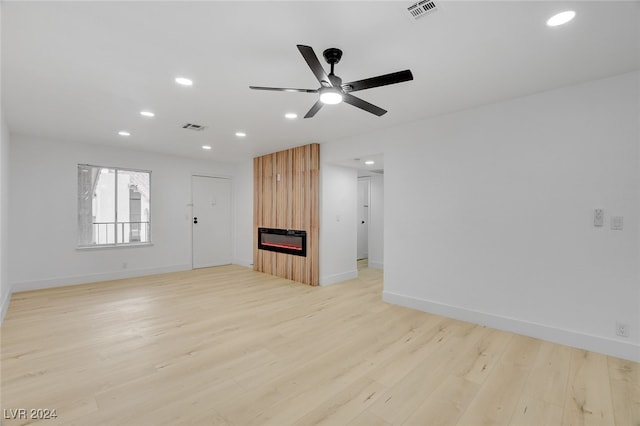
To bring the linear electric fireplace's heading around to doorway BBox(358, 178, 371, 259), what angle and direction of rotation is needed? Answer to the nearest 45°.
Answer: approximately 180°

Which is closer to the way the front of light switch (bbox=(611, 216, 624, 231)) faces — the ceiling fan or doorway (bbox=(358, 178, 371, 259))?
the ceiling fan

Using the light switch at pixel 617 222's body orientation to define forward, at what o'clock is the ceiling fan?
The ceiling fan is roughly at 1 o'clock from the light switch.

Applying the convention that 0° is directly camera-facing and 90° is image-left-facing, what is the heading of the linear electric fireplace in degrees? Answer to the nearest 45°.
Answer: approximately 45°
